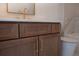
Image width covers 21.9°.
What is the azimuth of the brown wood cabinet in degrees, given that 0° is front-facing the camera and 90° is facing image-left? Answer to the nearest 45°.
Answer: approximately 315°
